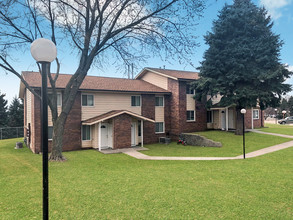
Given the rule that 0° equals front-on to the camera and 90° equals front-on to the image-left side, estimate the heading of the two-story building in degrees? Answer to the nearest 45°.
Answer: approximately 315°

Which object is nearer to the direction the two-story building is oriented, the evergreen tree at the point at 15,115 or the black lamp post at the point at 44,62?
the black lamp post

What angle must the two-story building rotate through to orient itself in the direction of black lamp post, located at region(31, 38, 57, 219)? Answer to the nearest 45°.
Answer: approximately 45° to its right

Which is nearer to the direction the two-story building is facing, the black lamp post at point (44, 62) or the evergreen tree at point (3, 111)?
the black lamp post
